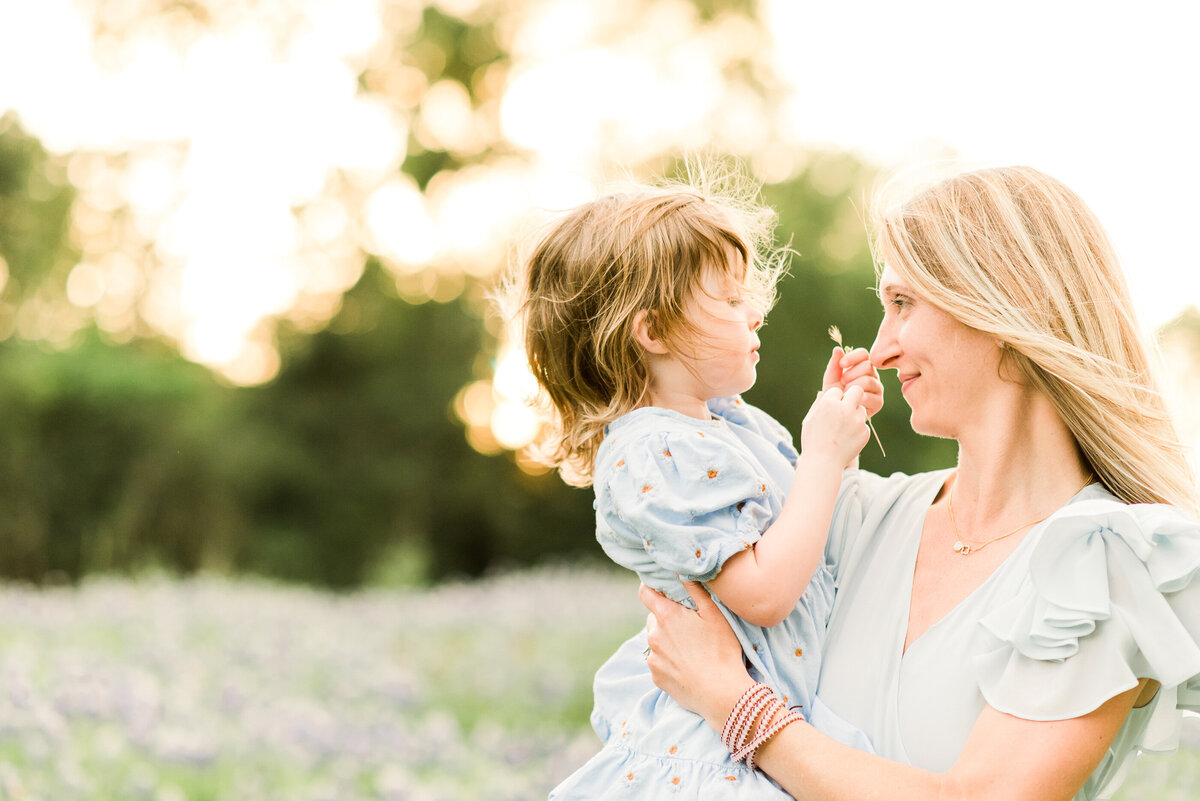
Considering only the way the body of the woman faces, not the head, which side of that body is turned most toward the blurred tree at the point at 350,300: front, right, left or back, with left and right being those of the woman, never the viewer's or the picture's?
right

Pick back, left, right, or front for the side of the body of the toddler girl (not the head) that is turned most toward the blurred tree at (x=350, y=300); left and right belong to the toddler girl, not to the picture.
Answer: left

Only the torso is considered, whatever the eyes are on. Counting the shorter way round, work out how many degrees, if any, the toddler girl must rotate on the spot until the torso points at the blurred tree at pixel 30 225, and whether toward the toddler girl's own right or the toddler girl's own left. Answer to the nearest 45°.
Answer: approximately 135° to the toddler girl's own left

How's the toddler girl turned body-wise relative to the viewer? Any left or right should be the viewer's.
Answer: facing to the right of the viewer

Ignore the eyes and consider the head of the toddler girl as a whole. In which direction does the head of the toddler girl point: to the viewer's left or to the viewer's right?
to the viewer's right

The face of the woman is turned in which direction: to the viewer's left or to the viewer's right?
to the viewer's left

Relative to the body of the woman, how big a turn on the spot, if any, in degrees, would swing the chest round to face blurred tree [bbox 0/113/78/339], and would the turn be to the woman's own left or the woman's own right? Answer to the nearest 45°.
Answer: approximately 90° to the woman's own right
